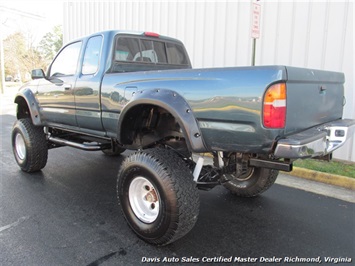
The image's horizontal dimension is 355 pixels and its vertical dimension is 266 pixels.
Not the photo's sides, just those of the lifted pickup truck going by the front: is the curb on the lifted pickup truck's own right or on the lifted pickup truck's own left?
on the lifted pickup truck's own right

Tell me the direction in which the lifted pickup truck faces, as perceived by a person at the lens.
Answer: facing away from the viewer and to the left of the viewer
